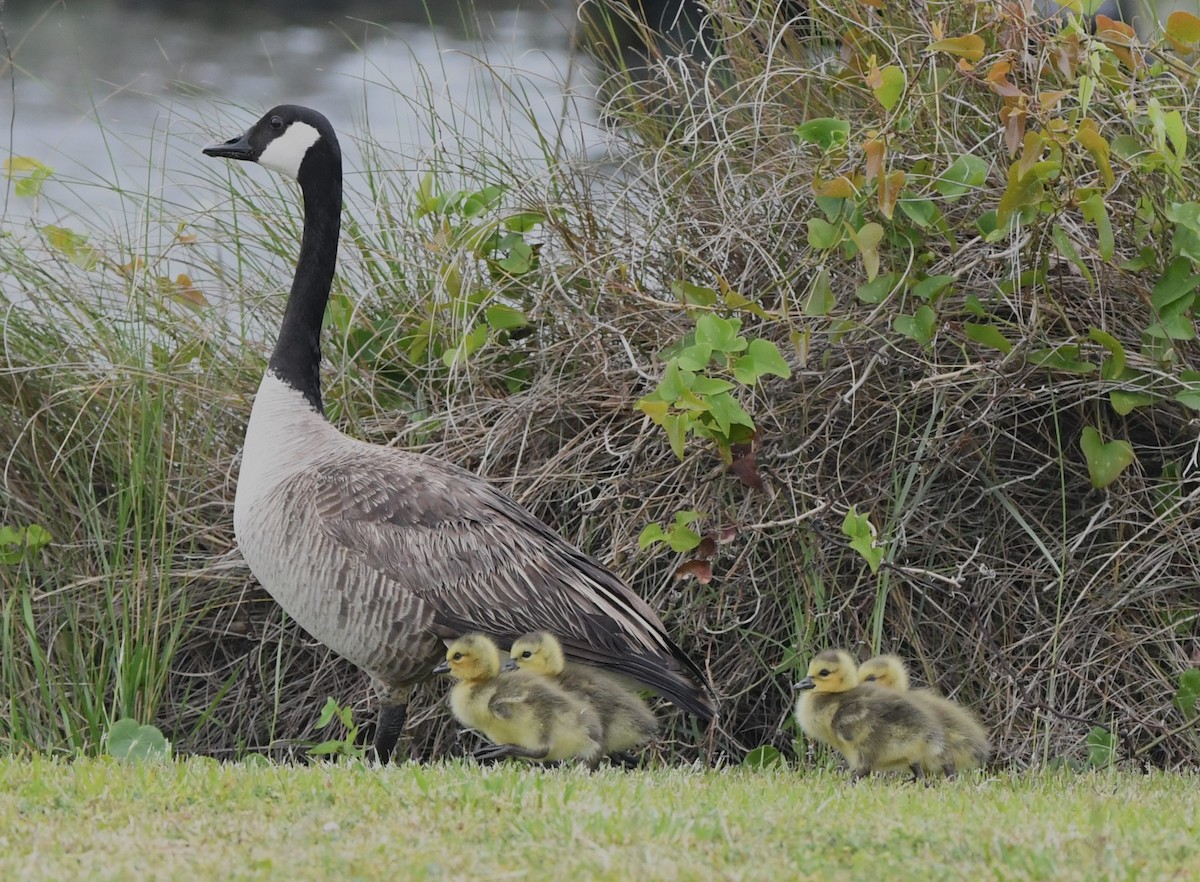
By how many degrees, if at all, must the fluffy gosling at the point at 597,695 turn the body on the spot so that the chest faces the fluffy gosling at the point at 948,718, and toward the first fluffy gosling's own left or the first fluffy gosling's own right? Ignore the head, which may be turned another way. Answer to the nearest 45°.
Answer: approximately 180°

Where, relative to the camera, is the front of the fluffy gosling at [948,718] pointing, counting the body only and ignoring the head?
to the viewer's left

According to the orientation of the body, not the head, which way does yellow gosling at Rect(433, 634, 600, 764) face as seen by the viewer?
to the viewer's left

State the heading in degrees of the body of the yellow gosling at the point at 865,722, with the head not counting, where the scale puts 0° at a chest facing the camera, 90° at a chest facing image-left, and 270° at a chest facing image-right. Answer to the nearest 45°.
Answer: approximately 90°

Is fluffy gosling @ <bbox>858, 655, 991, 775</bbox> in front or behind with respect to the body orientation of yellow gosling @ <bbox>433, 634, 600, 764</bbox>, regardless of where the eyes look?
behind

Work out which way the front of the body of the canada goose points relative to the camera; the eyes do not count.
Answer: to the viewer's left

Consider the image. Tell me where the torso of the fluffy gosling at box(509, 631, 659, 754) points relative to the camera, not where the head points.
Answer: to the viewer's left

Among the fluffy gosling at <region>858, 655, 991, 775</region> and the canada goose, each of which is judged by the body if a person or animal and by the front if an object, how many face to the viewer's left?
2

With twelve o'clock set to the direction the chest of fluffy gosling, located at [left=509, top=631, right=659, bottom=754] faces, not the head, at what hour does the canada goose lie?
The canada goose is roughly at 1 o'clock from the fluffy gosling.
